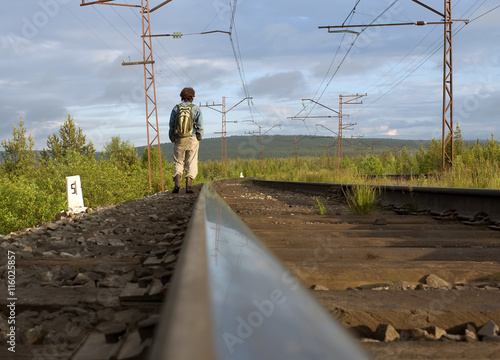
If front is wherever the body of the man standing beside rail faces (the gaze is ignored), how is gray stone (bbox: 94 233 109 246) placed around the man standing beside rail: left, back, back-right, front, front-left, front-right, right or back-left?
back

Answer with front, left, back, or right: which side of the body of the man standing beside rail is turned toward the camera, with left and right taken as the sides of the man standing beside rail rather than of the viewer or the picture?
back

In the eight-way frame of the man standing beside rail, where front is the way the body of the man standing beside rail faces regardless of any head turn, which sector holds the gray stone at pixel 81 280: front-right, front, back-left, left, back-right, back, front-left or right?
back

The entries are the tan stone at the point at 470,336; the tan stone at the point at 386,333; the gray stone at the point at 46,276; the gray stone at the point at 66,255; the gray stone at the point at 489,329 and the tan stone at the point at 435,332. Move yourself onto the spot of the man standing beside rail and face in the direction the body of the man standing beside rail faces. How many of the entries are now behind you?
6

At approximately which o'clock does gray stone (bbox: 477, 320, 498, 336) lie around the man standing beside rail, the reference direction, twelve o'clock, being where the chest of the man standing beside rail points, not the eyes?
The gray stone is roughly at 6 o'clock from the man standing beside rail.

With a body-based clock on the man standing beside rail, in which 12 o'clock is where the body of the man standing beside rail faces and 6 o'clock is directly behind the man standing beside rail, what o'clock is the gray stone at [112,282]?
The gray stone is roughly at 6 o'clock from the man standing beside rail.

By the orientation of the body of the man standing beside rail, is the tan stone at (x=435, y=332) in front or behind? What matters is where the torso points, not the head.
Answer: behind

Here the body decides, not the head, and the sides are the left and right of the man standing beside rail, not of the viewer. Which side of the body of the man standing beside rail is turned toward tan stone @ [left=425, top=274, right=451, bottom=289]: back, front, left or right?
back

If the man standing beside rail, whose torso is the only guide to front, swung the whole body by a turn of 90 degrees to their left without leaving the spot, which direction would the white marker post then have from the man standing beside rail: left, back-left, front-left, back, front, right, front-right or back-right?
front-left

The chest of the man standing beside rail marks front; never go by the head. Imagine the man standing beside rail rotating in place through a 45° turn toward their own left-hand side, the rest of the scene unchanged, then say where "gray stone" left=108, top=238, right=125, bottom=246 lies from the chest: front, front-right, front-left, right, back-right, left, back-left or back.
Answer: back-left

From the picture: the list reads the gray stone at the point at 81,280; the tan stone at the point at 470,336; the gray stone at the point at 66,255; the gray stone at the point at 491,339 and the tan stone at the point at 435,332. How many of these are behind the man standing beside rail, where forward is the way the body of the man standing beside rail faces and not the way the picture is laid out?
5

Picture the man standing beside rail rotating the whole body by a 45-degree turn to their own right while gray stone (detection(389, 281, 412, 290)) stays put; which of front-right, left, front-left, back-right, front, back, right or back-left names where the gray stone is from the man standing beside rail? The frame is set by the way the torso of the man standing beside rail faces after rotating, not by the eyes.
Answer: back-right

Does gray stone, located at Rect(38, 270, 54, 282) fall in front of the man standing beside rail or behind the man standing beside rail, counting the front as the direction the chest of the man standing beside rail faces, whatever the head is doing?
behind

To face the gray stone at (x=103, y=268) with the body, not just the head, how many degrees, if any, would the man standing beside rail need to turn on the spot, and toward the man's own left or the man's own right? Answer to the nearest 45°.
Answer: approximately 180°

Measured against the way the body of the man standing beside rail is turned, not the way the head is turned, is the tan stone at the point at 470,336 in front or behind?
behind
